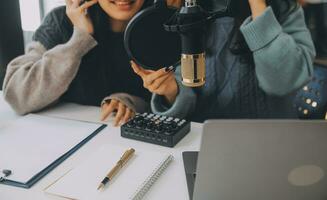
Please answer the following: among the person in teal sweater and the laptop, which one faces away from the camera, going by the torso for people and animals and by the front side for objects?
the laptop

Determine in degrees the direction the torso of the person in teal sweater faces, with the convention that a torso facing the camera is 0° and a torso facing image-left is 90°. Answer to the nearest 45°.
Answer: approximately 45°

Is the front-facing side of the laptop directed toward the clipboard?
no

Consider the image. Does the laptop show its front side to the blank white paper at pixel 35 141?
no

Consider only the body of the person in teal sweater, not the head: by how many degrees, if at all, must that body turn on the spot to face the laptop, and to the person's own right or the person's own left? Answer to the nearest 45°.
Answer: approximately 45° to the person's own left

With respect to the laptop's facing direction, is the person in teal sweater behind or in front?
in front

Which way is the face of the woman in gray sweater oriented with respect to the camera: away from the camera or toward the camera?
toward the camera

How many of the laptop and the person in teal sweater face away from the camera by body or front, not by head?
1

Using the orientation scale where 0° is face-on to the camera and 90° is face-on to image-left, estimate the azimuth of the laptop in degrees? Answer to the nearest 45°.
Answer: approximately 180°
